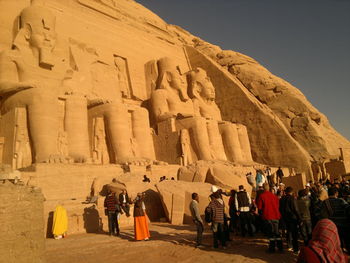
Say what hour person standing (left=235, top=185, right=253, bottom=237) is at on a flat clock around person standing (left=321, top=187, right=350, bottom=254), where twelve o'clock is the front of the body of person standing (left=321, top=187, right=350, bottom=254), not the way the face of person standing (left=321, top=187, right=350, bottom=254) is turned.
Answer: person standing (left=235, top=185, right=253, bottom=237) is roughly at 11 o'clock from person standing (left=321, top=187, right=350, bottom=254).

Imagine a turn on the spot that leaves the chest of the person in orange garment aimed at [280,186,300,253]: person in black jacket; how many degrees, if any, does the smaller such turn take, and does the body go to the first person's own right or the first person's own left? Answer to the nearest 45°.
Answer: approximately 45° to the first person's own right

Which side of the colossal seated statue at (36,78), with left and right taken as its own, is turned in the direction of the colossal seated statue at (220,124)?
left

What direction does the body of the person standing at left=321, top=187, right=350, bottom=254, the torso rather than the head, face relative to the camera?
away from the camera

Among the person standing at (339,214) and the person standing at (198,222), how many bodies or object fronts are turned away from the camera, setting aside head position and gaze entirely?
1

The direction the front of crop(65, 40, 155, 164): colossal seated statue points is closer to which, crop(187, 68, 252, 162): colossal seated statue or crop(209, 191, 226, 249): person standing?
the person standing

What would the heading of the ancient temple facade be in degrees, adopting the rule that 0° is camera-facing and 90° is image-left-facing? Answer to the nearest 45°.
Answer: approximately 315°

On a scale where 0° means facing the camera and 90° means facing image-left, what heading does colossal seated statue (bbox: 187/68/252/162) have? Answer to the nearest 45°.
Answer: approximately 315°

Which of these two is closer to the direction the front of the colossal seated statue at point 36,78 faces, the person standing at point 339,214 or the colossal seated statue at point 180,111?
the person standing

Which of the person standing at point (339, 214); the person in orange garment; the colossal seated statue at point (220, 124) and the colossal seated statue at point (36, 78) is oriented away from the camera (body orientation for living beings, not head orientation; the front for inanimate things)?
the person standing

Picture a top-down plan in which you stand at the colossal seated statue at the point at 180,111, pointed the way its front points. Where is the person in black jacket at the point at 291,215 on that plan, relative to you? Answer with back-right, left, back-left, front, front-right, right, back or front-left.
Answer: front-right
